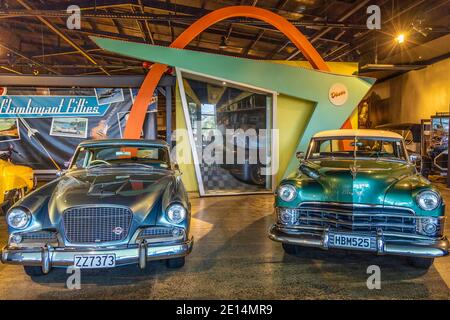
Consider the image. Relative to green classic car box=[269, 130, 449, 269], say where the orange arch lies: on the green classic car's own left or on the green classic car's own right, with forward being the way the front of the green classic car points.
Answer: on the green classic car's own right

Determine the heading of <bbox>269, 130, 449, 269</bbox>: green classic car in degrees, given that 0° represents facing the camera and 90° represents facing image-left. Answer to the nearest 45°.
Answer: approximately 0°

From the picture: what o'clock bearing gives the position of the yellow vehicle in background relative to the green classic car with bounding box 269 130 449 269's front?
The yellow vehicle in background is roughly at 3 o'clock from the green classic car.

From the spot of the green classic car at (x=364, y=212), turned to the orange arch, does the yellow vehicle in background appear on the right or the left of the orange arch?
left

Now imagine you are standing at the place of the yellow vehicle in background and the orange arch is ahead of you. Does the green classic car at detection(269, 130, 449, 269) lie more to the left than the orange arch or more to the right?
right
